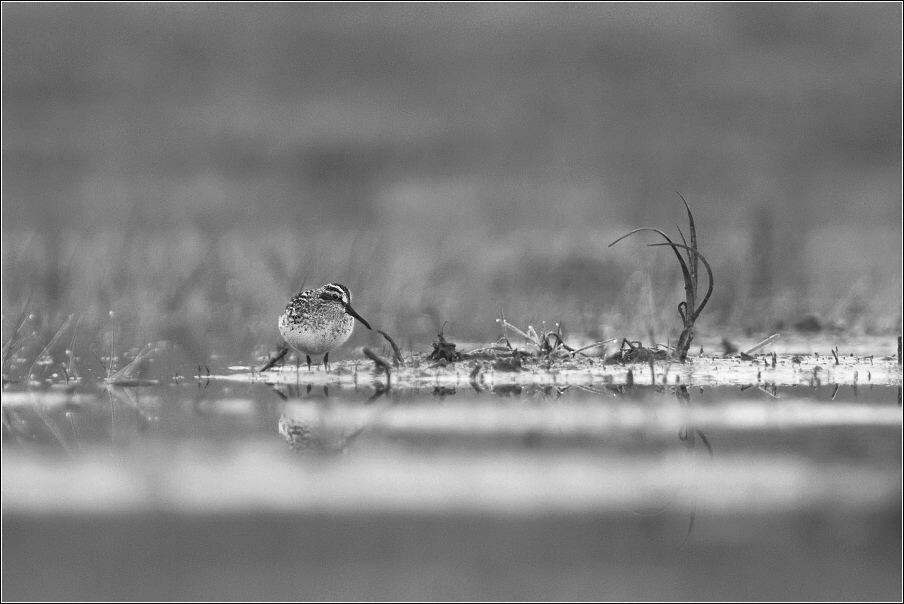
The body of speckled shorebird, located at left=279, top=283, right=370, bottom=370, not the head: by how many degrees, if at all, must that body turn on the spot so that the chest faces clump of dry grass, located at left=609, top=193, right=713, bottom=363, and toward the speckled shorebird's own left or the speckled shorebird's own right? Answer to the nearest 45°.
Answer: approximately 45° to the speckled shorebird's own left

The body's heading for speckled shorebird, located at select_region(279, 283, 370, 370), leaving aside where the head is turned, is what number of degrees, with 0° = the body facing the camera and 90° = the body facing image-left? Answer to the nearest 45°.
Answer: approximately 315°
